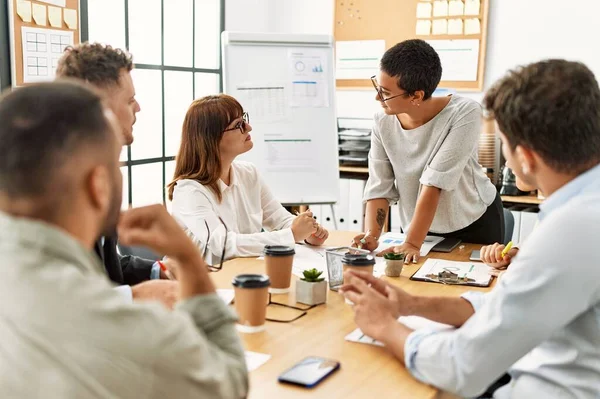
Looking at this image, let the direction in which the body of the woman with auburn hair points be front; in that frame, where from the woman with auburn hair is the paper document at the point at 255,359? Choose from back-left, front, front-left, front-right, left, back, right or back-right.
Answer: front-right

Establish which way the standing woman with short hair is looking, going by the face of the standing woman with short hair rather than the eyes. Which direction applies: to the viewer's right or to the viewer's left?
to the viewer's left

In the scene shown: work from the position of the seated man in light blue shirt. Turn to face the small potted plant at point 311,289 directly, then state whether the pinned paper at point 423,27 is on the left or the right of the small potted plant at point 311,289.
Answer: right

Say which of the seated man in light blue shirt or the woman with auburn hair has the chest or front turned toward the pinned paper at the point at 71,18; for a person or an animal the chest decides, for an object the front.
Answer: the seated man in light blue shirt

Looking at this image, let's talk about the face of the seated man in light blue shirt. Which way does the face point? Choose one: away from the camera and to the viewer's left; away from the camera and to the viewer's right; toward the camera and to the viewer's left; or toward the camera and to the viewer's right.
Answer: away from the camera and to the viewer's left

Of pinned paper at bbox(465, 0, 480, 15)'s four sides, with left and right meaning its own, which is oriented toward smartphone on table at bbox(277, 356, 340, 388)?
front

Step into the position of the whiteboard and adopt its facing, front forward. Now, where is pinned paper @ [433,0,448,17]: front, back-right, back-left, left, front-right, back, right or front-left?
back-left

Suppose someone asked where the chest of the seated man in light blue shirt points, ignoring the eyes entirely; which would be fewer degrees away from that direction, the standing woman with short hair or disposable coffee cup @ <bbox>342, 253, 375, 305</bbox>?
the disposable coffee cup

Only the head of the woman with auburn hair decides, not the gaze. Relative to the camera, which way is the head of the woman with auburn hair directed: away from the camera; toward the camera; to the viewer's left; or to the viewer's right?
to the viewer's right

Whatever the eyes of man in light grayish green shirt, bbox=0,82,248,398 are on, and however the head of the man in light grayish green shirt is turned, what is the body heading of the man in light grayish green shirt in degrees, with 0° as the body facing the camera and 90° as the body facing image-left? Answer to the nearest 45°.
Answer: approximately 225°

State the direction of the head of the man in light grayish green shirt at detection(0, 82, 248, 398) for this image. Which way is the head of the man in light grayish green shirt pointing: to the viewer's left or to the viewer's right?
to the viewer's right
